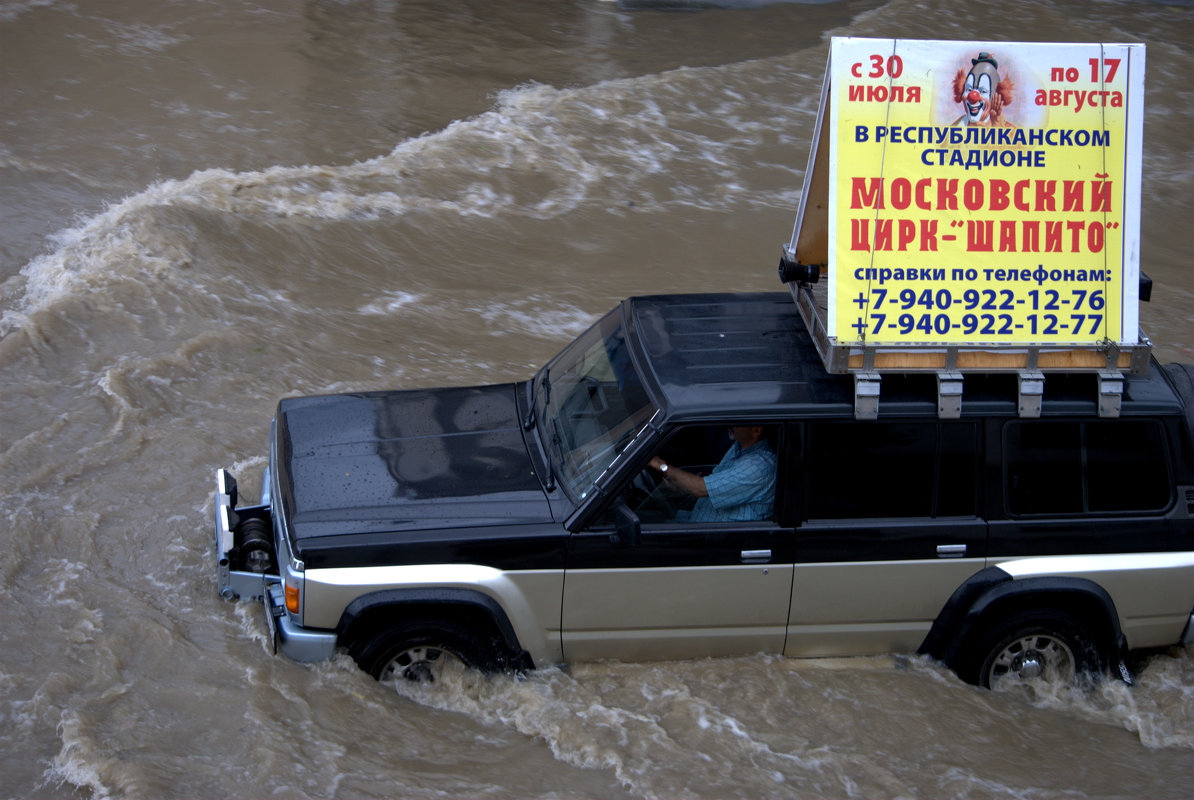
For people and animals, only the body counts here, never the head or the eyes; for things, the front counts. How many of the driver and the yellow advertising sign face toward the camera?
1

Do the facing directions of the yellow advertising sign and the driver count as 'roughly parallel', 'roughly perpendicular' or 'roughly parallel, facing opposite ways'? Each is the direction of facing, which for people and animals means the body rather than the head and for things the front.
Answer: roughly perpendicular

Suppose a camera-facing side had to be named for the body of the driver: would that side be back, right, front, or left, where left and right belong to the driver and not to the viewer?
left

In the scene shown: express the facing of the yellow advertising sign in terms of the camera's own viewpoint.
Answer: facing the viewer

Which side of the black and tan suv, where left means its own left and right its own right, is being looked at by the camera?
left
